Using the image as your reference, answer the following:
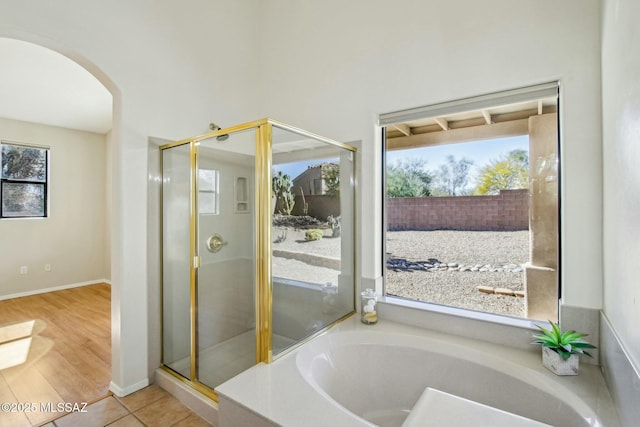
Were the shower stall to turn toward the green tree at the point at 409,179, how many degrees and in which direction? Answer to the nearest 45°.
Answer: approximately 135° to its left

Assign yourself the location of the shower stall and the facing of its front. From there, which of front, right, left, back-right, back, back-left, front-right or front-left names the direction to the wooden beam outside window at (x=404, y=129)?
back-left

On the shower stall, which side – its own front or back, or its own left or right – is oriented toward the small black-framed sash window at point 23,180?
right

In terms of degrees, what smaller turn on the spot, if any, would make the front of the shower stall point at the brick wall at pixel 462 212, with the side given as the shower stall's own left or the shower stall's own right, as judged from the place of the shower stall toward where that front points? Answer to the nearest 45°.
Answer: approximately 135° to the shower stall's own left

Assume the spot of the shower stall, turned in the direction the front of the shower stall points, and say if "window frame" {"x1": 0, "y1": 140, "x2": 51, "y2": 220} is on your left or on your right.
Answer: on your right

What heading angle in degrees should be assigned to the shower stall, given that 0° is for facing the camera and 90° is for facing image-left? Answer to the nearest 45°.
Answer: approximately 45°

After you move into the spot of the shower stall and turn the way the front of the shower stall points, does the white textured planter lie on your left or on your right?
on your left

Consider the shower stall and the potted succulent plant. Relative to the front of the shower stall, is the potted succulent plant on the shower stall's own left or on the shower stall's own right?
on the shower stall's own left
